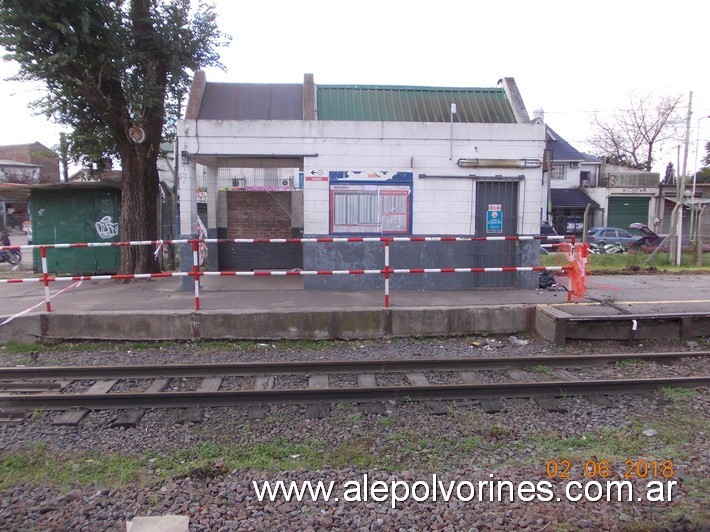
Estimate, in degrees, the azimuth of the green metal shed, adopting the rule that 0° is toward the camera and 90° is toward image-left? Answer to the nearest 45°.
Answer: approximately 0°

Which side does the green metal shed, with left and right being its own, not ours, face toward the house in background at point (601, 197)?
left

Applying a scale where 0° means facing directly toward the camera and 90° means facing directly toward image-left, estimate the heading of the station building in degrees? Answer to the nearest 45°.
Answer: approximately 0°

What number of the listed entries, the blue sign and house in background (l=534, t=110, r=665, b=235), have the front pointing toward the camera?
2

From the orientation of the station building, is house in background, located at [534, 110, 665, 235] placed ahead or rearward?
rearward

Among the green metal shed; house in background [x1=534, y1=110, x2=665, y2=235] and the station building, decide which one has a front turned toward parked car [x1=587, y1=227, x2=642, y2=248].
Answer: the house in background

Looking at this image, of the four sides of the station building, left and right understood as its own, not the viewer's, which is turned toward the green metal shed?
right

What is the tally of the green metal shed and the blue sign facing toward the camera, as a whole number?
2

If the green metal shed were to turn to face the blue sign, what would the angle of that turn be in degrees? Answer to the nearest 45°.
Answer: approximately 45° to its left

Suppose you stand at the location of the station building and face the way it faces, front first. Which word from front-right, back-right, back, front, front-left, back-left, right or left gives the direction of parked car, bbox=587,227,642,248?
back-left

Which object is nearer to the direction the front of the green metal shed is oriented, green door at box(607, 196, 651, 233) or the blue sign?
the blue sign
